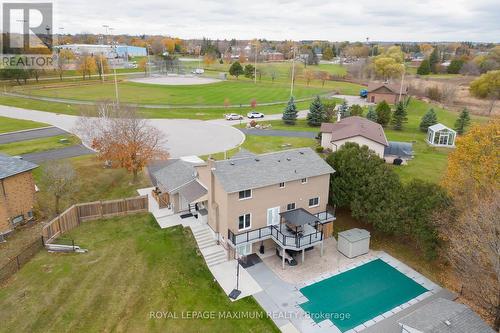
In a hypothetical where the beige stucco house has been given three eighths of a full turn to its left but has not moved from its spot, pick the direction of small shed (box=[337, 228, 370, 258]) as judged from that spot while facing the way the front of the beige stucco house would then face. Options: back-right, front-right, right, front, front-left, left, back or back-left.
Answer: left

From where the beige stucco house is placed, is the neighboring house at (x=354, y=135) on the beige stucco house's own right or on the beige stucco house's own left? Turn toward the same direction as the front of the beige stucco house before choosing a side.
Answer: on the beige stucco house's own right

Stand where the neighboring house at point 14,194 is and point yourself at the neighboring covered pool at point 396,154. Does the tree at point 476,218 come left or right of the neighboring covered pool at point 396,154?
right

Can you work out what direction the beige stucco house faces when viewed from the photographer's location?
facing away from the viewer and to the left of the viewer

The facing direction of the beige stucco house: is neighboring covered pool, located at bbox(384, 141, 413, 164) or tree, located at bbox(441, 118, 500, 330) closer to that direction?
the neighboring covered pool

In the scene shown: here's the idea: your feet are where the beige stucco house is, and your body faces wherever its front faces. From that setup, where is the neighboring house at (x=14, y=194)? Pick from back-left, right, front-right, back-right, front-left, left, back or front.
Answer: front-left

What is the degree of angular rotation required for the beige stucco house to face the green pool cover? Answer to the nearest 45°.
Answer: approximately 180°

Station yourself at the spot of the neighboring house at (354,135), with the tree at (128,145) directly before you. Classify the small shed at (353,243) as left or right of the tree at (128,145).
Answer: left
